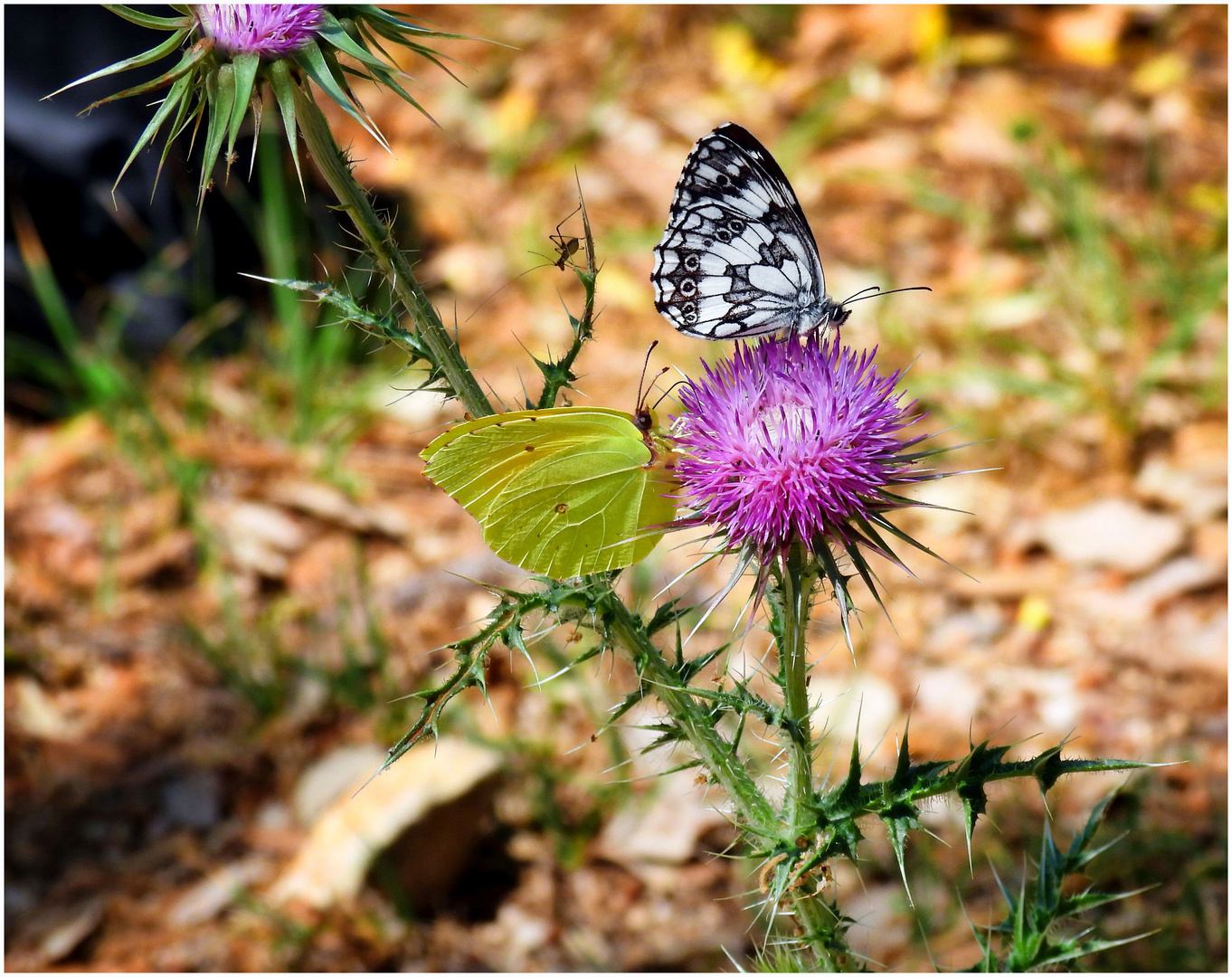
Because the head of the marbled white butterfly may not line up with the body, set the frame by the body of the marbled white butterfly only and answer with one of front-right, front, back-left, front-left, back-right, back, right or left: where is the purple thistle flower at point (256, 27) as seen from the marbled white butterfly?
back-right

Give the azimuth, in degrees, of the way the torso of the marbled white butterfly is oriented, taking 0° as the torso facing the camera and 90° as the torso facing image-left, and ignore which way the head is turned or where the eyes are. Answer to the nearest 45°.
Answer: approximately 270°
